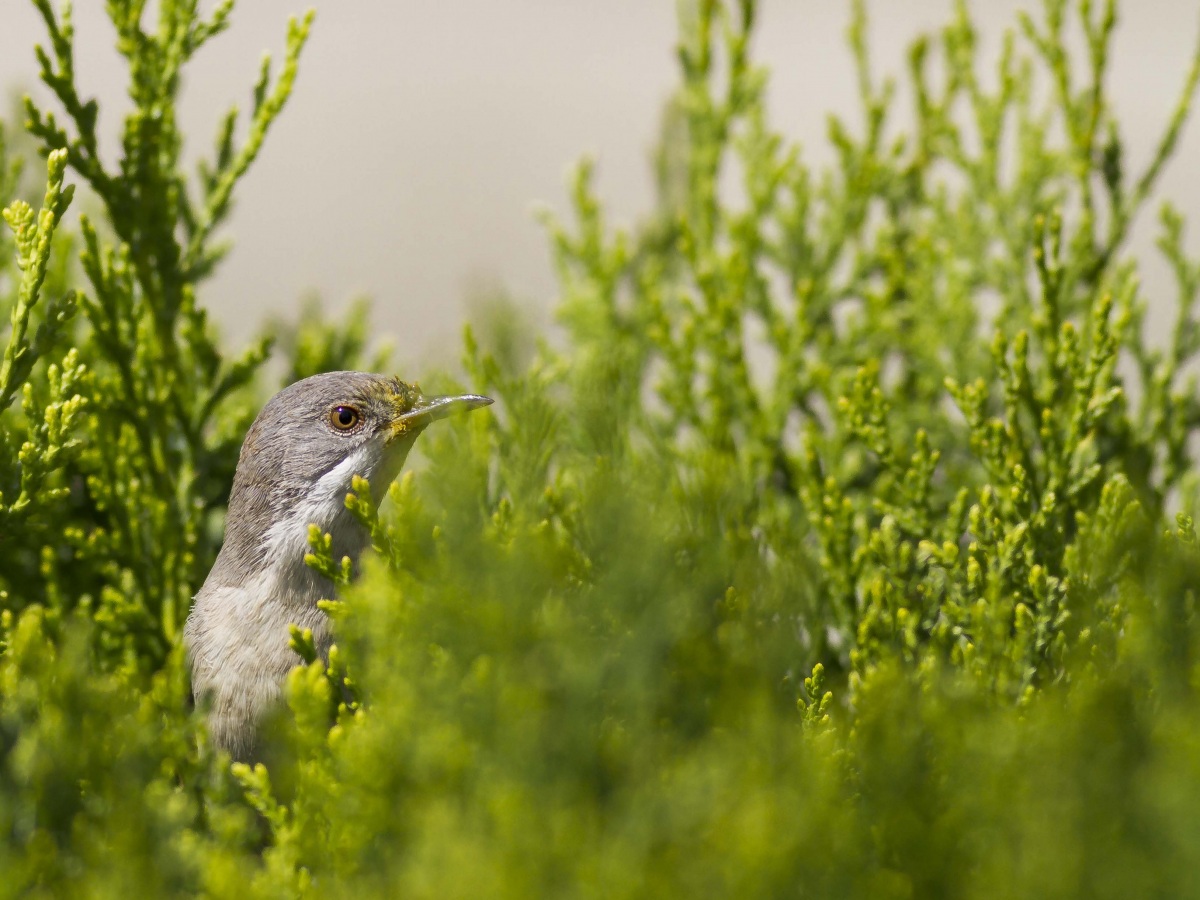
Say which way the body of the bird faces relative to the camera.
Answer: to the viewer's right
